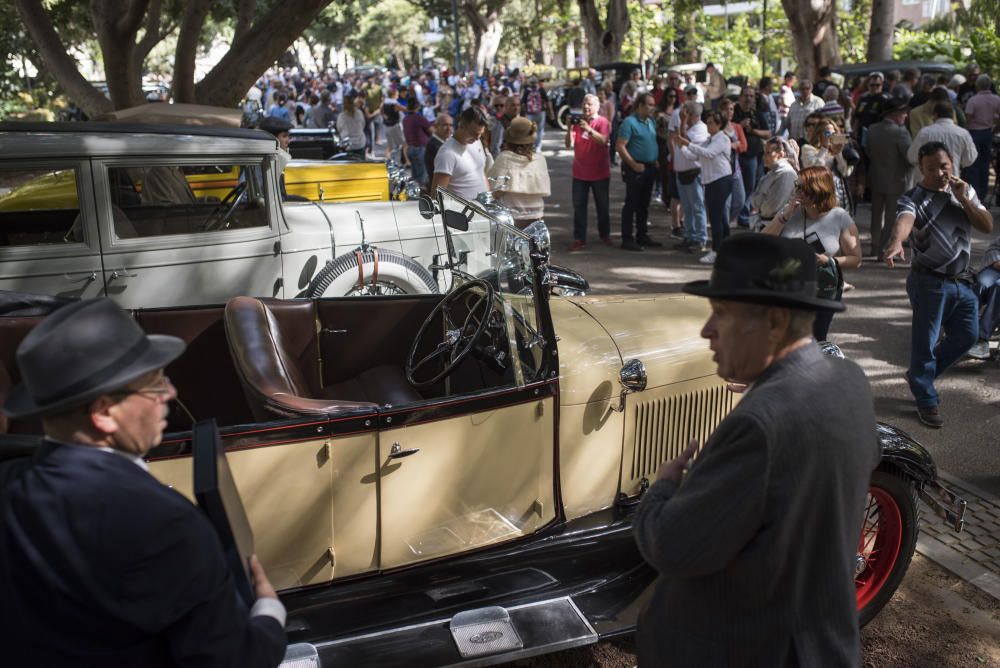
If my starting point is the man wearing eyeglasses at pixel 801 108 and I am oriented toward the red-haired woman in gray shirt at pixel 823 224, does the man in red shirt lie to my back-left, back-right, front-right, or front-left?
front-right

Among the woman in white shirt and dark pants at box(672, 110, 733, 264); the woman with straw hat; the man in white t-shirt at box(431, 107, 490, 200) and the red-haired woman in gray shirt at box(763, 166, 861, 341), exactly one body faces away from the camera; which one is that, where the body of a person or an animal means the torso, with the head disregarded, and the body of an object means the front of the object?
the woman with straw hat

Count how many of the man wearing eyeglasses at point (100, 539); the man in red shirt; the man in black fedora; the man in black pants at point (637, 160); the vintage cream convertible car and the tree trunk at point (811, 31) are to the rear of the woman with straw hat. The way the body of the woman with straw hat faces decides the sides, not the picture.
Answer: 3

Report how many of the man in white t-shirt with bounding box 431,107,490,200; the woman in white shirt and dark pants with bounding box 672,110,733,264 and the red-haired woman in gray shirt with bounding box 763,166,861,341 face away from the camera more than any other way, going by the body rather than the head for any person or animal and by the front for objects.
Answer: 0

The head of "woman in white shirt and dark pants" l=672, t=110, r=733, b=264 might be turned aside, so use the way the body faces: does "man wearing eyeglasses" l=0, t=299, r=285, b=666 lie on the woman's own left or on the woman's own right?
on the woman's own left

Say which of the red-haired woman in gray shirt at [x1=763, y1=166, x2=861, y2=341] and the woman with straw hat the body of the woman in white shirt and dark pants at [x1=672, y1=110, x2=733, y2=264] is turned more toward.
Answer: the woman with straw hat

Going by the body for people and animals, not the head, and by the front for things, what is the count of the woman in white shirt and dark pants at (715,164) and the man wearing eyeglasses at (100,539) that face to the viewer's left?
1

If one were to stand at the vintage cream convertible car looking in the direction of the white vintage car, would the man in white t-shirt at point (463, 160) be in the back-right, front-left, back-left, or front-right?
front-right

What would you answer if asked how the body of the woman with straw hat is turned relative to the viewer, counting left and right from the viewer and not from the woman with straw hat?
facing away from the viewer

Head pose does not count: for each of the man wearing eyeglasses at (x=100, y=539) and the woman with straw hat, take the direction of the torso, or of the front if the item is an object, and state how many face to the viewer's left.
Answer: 0

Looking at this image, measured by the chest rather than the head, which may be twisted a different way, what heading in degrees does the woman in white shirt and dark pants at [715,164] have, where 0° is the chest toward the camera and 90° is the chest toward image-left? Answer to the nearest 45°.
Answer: approximately 90°

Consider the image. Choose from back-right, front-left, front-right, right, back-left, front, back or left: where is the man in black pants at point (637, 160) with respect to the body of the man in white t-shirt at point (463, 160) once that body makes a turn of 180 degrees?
right
